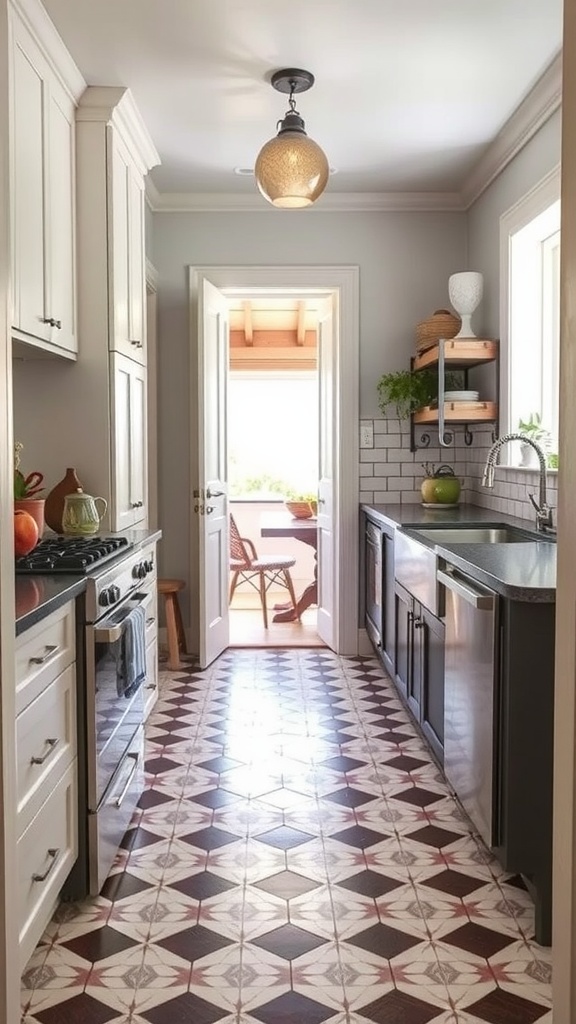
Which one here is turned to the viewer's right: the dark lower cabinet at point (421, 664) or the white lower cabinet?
the white lower cabinet

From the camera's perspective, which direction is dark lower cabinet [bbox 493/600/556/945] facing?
to the viewer's left

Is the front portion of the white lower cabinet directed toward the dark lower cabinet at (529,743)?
yes

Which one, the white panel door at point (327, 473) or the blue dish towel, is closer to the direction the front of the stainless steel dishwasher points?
the blue dish towel

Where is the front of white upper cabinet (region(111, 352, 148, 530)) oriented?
to the viewer's right

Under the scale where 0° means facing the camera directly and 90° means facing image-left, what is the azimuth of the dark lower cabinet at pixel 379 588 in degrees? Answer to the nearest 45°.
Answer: approximately 90°

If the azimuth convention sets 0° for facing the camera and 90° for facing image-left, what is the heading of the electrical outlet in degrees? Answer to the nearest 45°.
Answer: approximately 0°
